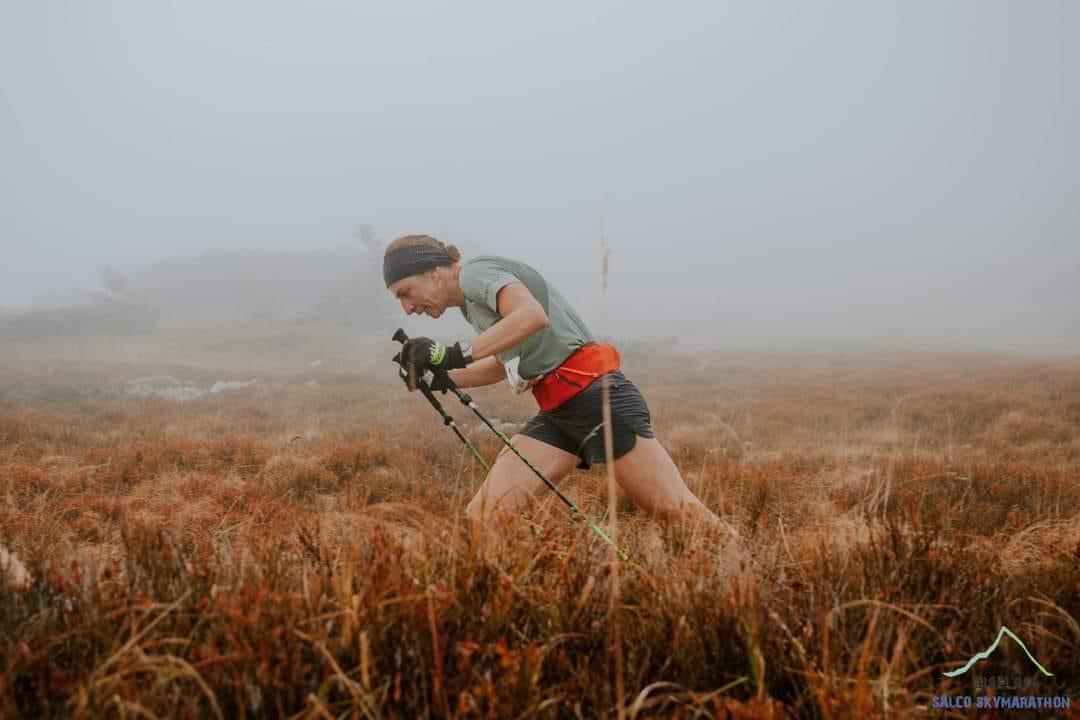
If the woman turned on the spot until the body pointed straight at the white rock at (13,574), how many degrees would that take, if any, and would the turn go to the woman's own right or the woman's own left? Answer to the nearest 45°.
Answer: approximately 45° to the woman's own left

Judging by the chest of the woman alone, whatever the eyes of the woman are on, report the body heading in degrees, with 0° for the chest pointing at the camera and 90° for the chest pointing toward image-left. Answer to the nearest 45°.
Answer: approximately 90°

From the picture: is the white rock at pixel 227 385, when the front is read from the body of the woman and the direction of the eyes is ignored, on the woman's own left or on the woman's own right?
on the woman's own right

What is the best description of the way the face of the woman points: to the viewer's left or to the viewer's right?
to the viewer's left
